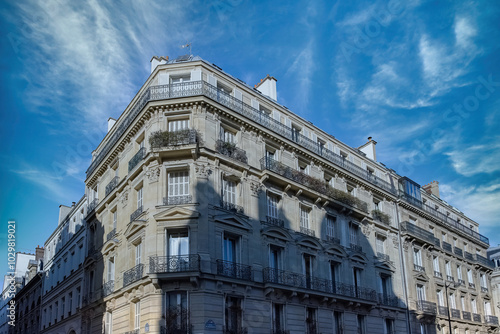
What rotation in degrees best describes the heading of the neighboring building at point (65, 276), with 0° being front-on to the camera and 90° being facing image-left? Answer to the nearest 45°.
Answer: approximately 45°

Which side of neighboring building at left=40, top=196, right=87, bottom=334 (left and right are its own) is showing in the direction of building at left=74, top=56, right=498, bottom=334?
left
